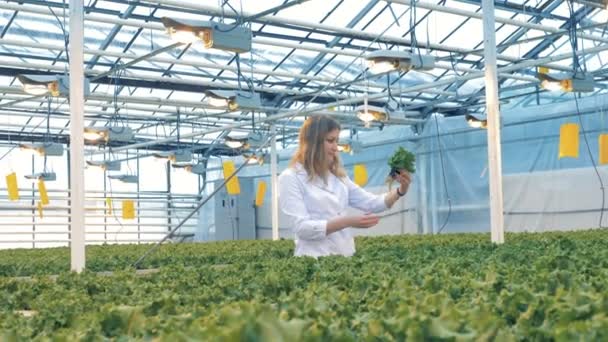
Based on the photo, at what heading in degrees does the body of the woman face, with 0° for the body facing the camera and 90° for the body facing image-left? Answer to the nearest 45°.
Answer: approximately 315°

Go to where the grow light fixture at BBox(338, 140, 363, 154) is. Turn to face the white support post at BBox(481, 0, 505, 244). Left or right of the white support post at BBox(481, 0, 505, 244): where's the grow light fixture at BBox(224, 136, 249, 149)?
right

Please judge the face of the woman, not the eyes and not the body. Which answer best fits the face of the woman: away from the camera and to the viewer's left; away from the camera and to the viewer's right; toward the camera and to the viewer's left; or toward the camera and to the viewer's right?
toward the camera and to the viewer's right

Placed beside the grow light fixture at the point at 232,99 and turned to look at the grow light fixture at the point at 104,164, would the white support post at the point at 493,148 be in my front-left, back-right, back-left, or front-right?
back-right

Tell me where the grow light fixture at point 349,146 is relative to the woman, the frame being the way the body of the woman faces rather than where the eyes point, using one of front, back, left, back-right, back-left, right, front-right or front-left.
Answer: back-left

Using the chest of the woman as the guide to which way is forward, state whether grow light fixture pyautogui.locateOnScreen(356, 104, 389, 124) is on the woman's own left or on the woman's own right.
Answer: on the woman's own left
